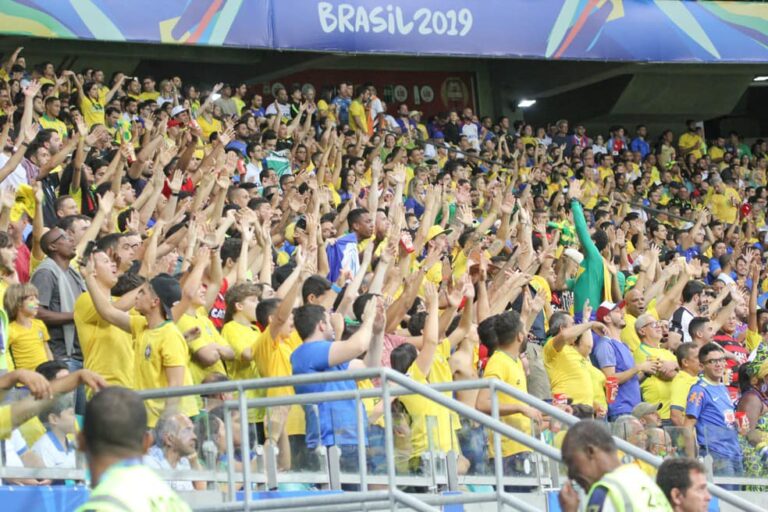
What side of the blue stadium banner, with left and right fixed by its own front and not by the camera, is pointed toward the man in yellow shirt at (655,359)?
front

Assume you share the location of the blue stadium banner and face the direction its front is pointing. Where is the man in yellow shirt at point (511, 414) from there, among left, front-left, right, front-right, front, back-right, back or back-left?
front

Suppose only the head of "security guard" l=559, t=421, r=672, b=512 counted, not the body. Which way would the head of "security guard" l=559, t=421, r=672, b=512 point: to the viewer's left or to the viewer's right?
to the viewer's left

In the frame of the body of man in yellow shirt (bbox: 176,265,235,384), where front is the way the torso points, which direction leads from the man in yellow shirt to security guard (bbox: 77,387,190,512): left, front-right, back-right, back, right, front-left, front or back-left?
front-right

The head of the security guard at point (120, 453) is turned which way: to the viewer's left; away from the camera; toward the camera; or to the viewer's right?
away from the camera

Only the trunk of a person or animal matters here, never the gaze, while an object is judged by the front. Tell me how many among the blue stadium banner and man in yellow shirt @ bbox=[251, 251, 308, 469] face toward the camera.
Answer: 1

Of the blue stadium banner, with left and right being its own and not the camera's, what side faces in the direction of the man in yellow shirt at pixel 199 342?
front

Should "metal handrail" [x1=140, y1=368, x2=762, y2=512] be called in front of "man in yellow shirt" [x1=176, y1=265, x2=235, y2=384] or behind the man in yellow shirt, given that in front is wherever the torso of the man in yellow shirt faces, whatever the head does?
in front

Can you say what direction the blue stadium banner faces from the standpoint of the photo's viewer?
facing the viewer

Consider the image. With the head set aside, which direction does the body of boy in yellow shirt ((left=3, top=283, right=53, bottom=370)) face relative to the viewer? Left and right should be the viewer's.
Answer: facing the viewer and to the right of the viewer

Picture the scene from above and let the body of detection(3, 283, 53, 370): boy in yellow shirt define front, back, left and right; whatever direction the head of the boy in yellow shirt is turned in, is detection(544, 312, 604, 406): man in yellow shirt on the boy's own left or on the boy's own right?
on the boy's own left
